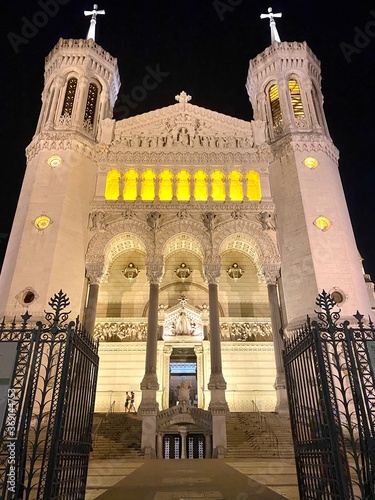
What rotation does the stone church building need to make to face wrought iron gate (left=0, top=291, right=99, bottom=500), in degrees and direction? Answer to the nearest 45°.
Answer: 0° — it already faces it

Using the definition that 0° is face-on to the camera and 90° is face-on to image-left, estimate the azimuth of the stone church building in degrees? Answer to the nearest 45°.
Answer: approximately 0°

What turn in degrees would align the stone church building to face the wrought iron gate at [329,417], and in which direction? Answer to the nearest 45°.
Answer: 0° — it already faces it
